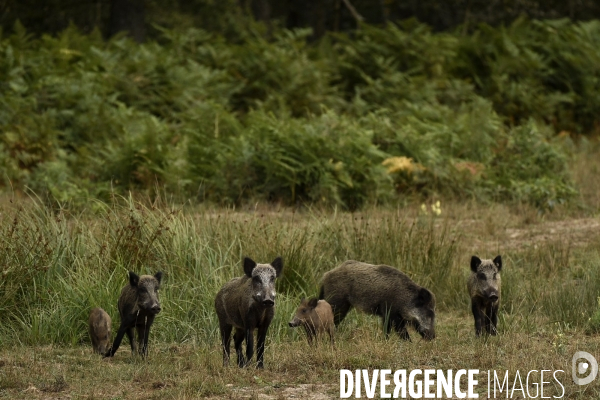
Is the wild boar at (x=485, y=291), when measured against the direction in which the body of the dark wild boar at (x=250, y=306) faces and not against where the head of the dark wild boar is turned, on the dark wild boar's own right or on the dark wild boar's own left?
on the dark wild boar's own left

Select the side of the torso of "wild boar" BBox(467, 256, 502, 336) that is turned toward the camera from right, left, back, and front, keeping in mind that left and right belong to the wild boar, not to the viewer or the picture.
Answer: front

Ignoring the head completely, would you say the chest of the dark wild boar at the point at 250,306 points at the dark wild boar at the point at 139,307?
no

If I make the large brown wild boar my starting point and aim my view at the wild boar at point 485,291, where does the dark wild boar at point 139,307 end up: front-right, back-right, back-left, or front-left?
back-right

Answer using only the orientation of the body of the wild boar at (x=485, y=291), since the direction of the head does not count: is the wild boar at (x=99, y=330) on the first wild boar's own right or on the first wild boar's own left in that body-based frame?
on the first wild boar's own right

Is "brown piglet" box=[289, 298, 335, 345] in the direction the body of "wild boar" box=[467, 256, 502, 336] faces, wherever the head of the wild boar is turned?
no

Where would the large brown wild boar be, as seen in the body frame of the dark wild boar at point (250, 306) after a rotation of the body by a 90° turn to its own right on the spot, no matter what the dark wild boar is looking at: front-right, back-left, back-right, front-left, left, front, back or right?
back

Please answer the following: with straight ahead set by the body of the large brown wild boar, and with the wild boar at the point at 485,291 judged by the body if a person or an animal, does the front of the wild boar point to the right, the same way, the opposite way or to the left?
to the right

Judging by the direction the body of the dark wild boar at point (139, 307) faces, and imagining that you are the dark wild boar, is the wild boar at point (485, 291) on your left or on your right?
on your left

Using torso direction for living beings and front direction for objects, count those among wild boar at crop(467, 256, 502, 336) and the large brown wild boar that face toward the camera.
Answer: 1

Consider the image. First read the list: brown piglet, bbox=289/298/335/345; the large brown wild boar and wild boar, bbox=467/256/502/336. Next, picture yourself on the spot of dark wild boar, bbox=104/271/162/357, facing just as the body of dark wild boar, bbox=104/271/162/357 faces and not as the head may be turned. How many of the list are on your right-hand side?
0

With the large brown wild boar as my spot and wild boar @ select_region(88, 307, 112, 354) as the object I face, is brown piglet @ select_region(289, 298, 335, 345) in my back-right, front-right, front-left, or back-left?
front-left

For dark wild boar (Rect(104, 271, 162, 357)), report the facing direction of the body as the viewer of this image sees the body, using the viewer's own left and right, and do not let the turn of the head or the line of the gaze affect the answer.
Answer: facing the viewer and to the right of the viewer

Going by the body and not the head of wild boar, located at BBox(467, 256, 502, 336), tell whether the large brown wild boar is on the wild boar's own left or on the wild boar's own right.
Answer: on the wild boar's own right

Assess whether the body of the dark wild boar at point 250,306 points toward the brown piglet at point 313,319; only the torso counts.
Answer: no

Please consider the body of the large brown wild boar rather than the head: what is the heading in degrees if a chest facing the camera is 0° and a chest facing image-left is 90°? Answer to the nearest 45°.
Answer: approximately 270°
